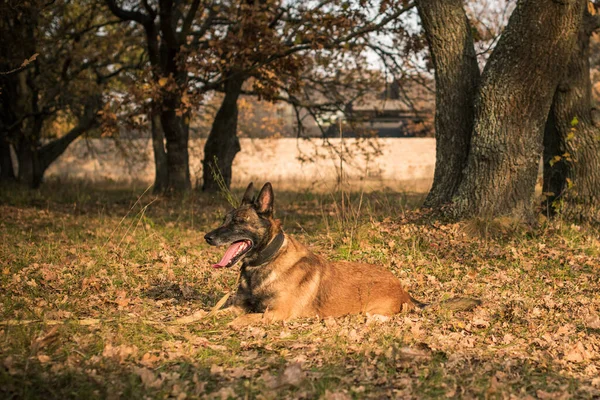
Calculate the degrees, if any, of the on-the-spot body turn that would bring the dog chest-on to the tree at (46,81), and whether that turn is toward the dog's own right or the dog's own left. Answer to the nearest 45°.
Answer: approximately 45° to the dog's own right

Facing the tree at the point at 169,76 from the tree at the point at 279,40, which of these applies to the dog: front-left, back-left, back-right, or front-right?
back-left

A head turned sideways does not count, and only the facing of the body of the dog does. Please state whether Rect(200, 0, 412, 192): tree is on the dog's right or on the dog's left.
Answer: on the dog's right

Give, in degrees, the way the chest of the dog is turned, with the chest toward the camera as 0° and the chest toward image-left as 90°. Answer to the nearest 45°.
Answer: approximately 90°

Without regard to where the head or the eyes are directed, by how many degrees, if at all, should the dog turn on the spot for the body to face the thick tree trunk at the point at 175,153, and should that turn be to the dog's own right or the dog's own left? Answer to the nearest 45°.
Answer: approximately 90° to the dog's own right

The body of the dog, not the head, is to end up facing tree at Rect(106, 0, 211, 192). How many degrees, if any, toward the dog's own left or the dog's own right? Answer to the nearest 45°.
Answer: approximately 90° to the dog's own right
